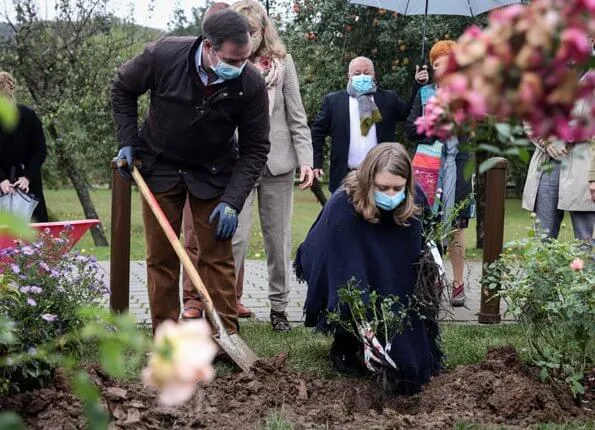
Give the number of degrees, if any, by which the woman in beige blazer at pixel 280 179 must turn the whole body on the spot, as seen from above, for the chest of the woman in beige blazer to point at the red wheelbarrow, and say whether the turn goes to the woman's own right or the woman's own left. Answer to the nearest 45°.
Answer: approximately 90° to the woman's own right

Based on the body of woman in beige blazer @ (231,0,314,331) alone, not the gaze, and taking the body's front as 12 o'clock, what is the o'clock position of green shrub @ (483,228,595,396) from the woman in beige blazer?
The green shrub is roughly at 11 o'clock from the woman in beige blazer.

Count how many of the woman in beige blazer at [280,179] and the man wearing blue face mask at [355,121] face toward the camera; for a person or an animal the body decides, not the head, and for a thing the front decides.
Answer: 2

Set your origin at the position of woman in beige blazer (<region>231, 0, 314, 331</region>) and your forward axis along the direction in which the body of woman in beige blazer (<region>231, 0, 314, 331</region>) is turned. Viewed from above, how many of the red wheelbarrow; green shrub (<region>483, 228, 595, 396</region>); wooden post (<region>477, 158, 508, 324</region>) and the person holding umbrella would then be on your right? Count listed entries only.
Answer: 1

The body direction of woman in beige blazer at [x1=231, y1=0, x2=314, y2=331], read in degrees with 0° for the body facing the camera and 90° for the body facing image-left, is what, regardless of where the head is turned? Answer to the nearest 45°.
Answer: approximately 0°

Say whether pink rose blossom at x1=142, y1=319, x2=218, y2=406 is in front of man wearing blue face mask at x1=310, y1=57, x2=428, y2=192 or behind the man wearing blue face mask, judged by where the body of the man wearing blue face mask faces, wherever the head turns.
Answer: in front

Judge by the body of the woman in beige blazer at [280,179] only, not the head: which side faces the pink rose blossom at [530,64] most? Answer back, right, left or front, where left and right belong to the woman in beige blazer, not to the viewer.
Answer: front

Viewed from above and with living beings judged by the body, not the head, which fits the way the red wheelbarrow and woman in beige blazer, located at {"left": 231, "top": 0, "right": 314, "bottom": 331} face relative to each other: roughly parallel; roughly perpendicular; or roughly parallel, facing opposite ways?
roughly perpendicular

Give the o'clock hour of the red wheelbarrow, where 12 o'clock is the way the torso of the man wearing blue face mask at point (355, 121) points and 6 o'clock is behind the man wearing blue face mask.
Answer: The red wheelbarrow is roughly at 2 o'clock from the man wearing blue face mask.

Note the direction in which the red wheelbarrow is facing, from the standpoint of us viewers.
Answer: facing to the right of the viewer
